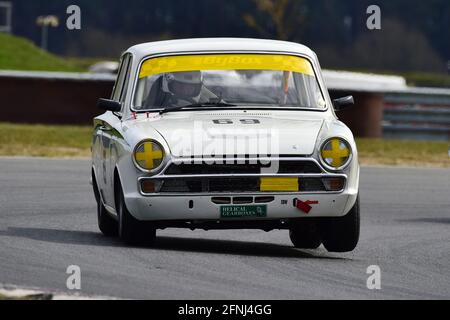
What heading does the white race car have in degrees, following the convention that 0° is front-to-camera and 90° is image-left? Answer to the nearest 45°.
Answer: approximately 0°

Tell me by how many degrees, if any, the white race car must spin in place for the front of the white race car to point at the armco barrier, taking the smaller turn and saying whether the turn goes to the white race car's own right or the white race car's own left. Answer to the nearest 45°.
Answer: approximately 180°
